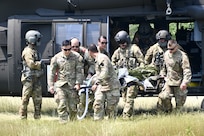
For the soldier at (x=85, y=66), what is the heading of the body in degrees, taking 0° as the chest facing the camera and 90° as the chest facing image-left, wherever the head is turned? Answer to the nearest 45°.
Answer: approximately 45°

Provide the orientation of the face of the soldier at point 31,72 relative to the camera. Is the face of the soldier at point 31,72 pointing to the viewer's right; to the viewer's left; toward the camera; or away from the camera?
to the viewer's right

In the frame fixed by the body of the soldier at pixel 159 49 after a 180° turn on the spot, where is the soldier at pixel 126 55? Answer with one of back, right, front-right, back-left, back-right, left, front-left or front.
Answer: front-left
